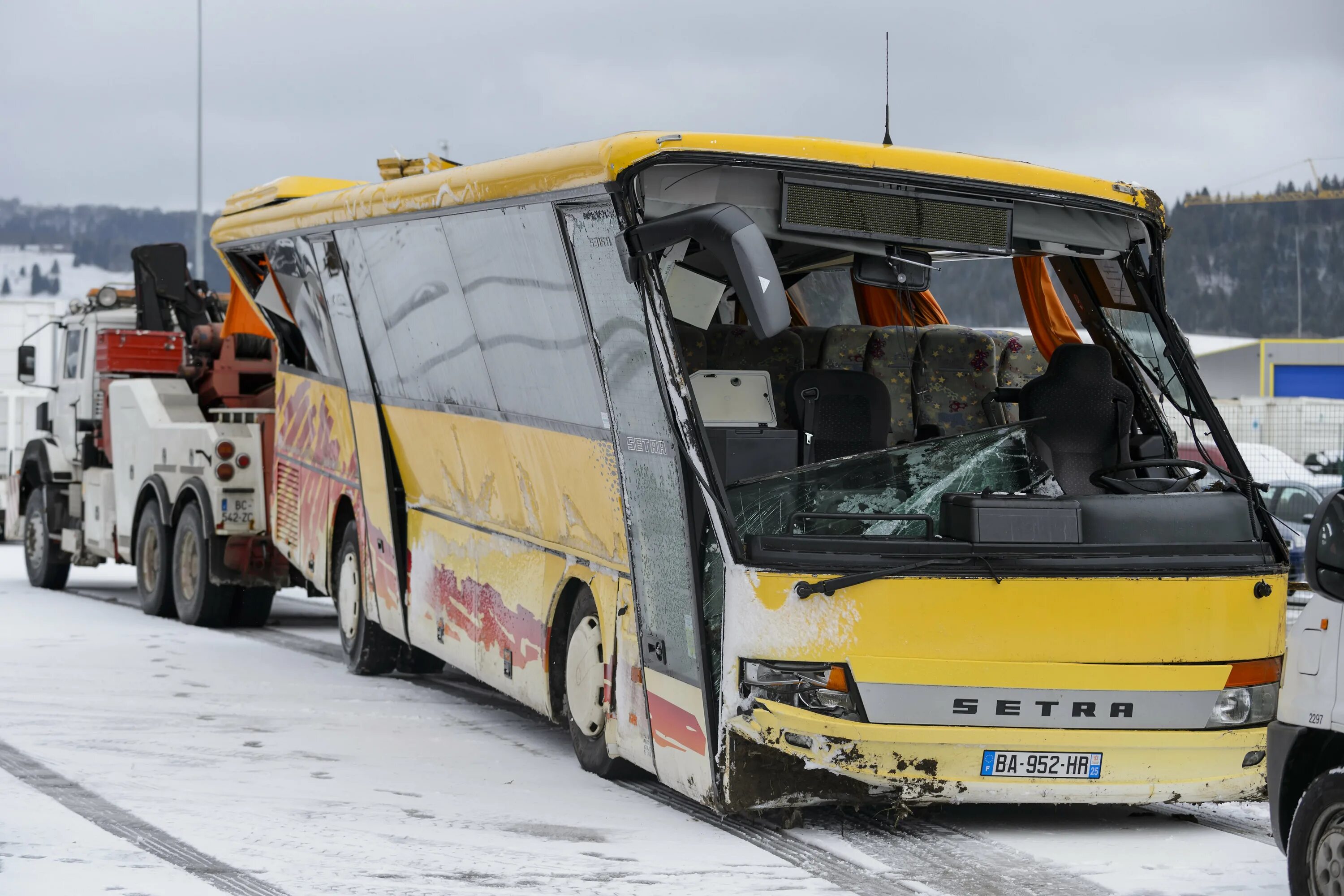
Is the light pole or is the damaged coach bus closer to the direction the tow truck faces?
the light pole

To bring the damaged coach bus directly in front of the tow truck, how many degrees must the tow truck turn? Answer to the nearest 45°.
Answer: approximately 135° to its left

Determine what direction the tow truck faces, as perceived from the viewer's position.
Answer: facing away from the viewer and to the left of the viewer

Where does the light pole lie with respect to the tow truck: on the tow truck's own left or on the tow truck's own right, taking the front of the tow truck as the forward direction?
on the tow truck's own right

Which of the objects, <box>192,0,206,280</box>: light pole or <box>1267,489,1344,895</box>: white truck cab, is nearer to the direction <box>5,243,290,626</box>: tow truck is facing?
the light pole
